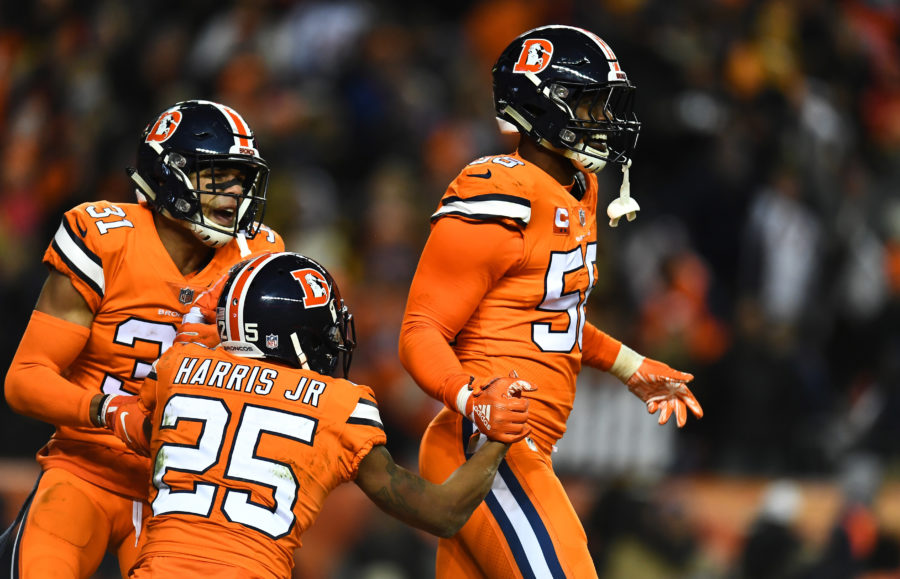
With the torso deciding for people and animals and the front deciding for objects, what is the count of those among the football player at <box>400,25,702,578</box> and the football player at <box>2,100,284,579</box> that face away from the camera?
0

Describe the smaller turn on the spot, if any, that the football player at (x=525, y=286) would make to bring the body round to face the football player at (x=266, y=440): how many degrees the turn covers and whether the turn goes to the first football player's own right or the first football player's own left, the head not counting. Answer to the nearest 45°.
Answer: approximately 90° to the first football player's own right

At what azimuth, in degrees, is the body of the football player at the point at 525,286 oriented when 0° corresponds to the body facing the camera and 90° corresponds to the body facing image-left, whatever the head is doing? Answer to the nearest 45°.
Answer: approximately 315°

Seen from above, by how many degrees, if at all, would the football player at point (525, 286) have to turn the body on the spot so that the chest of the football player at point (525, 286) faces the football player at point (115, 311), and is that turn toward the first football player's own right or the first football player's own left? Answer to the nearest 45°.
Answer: approximately 135° to the first football player's own right

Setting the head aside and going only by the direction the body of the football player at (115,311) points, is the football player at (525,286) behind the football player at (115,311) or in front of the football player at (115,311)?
in front

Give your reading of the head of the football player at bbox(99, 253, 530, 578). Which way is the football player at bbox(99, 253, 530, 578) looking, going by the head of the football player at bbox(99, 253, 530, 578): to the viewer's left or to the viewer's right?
to the viewer's right

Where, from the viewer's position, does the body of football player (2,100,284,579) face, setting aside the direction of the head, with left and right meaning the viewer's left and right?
facing the viewer and to the right of the viewer
